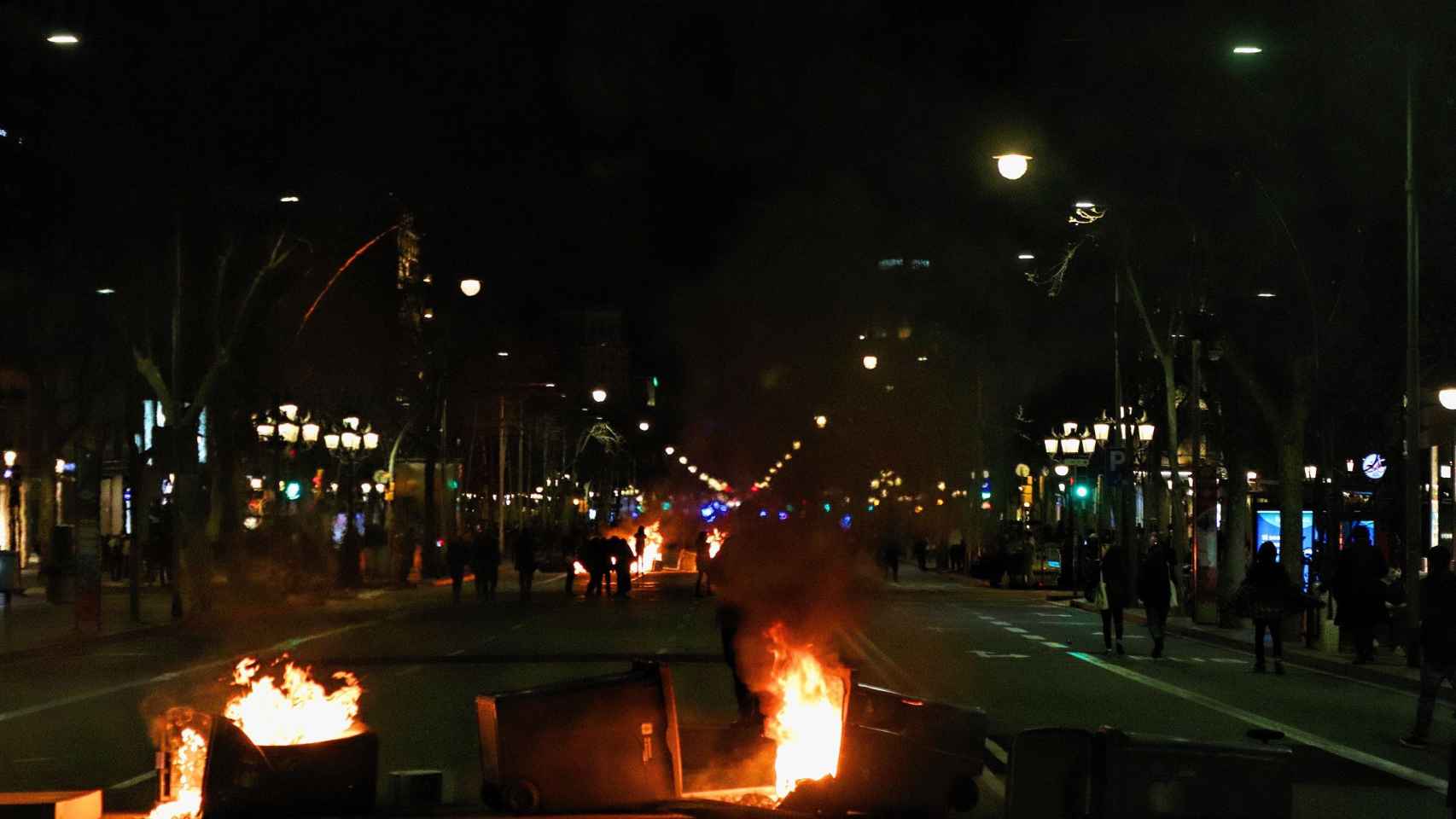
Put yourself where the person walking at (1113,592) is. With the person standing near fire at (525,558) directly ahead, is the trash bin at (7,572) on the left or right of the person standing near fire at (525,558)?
left

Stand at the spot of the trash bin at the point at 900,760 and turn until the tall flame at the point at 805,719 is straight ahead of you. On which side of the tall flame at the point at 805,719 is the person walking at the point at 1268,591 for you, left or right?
right
